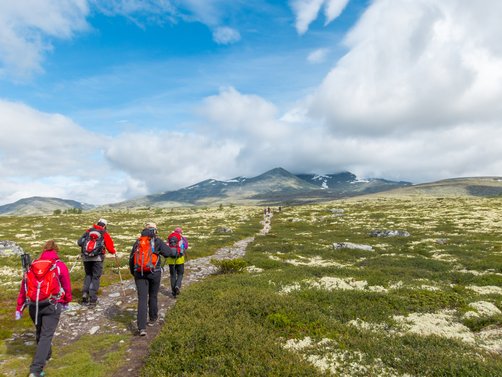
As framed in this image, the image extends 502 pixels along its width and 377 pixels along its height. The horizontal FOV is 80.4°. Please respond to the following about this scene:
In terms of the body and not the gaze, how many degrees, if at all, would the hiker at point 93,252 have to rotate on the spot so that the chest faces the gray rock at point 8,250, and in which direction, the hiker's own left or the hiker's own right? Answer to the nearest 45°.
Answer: approximately 45° to the hiker's own left

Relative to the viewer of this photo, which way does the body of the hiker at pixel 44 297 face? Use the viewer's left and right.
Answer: facing away from the viewer and to the right of the viewer

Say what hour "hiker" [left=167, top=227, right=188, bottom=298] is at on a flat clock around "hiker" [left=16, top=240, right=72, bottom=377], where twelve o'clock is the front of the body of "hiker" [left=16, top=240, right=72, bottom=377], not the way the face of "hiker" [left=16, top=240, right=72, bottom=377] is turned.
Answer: "hiker" [left=167, top=227, right=188, bottom=298] is roughly at 12 o'clock from "hiker" [left=16, top=240, right=72, bottom=377].

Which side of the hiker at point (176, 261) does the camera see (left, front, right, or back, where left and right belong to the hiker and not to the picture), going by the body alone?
back

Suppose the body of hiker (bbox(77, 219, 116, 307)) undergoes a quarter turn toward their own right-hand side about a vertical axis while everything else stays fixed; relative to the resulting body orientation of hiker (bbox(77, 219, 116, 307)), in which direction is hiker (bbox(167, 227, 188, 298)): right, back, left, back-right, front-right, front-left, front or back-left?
front-left

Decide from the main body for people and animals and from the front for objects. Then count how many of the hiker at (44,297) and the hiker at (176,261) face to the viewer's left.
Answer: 0

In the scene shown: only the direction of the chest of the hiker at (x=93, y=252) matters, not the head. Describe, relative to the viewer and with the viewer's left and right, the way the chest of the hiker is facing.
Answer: facing away from the viewer and to the right of the viewer
